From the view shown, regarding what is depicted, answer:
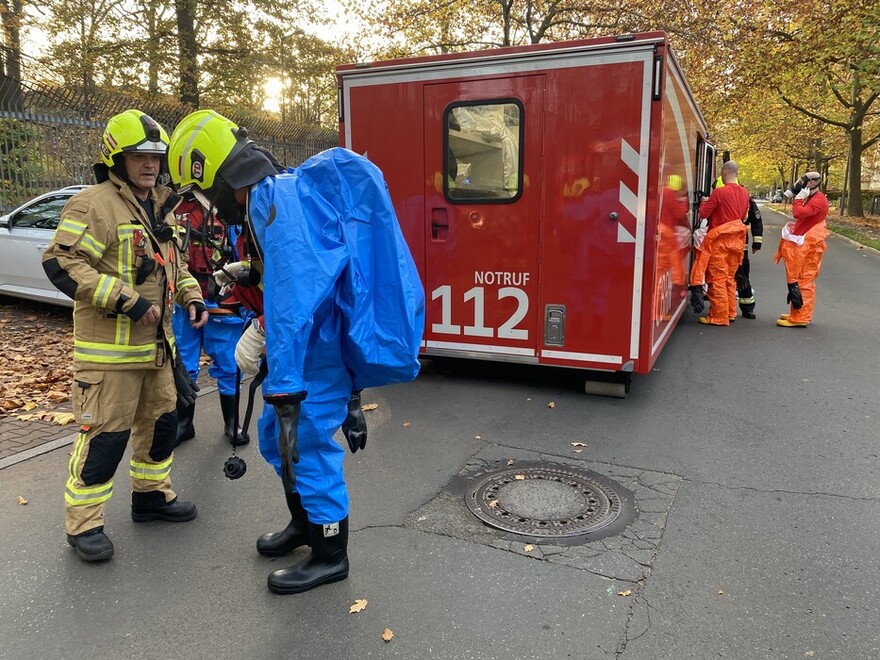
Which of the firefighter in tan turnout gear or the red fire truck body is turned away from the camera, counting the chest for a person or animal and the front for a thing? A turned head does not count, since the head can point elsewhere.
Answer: the red fire truck body

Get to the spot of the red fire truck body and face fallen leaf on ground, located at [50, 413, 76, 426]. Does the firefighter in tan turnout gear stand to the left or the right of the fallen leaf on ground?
left

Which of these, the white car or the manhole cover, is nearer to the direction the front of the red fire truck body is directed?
the white car

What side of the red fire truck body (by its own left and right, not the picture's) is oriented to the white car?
left

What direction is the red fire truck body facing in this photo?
away from the camera

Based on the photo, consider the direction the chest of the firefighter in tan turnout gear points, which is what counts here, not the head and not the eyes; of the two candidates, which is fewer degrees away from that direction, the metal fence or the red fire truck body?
the red fire truck body

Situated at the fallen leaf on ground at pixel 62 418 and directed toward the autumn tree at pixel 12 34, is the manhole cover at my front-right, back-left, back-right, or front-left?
back-right

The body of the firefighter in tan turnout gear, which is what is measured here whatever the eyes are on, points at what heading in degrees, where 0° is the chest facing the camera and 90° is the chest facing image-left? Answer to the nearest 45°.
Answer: approximately 315°

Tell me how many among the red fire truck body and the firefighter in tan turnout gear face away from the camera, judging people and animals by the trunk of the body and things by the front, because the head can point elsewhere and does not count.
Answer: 1

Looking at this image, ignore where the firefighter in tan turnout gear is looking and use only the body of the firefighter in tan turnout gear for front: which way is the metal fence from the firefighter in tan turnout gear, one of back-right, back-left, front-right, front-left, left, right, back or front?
back-left

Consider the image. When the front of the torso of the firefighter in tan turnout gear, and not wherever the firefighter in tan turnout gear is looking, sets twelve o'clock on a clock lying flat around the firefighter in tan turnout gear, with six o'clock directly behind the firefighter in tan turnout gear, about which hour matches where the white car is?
The white car is roughly at 7 o'clock from the firefighter in tan turnout gear.
